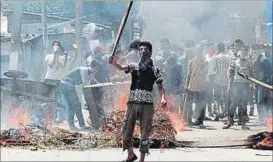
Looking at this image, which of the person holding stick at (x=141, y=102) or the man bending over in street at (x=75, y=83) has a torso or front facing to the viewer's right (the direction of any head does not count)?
the man bending over in street

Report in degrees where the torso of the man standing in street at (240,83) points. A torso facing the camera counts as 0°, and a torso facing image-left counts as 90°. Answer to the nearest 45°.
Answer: approximately 0°

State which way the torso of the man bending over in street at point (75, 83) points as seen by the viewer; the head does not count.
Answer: to the viewer's right

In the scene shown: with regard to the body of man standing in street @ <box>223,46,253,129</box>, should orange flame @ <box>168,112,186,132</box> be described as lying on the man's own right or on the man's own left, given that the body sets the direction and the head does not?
on the man's own right
